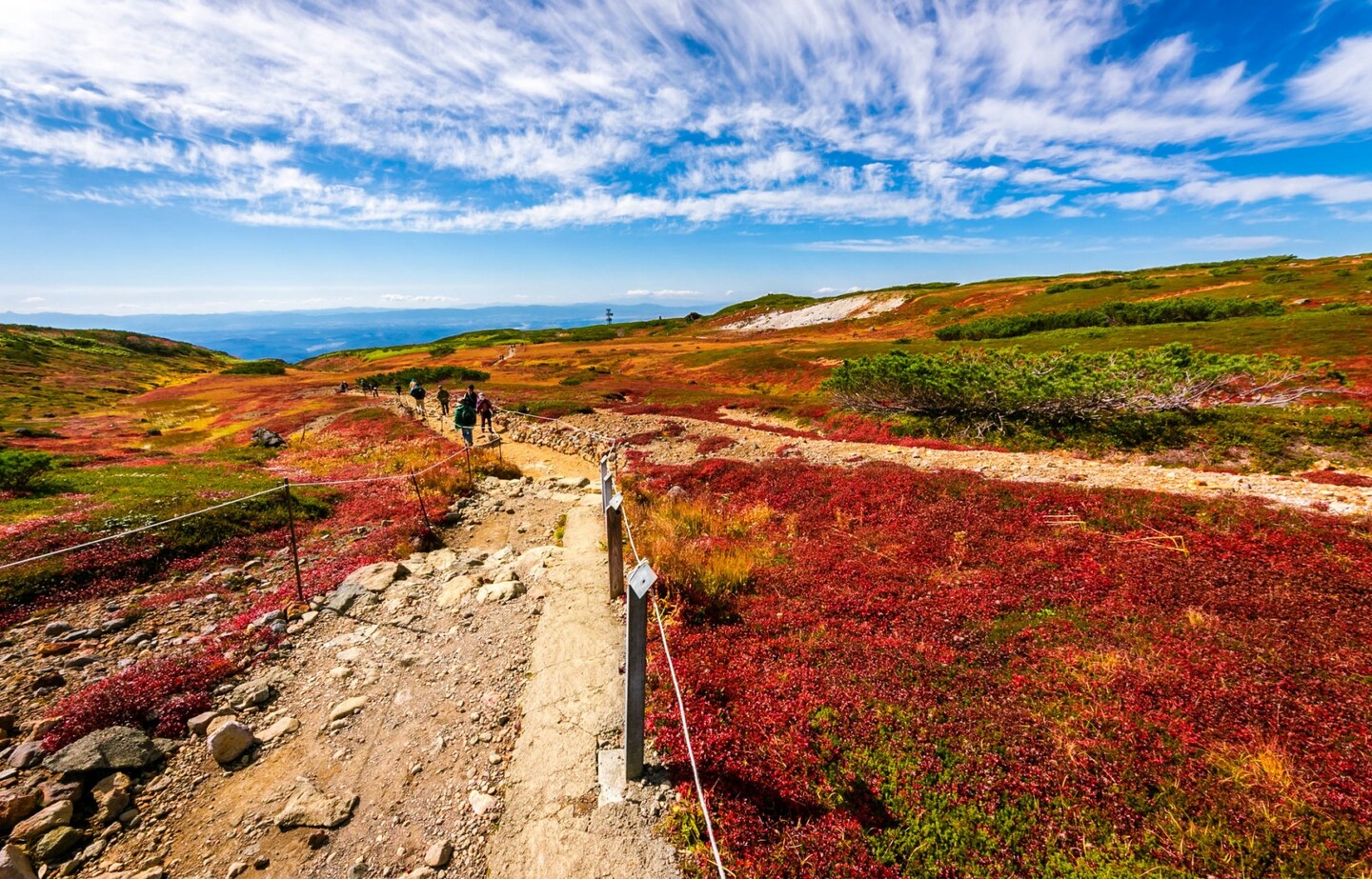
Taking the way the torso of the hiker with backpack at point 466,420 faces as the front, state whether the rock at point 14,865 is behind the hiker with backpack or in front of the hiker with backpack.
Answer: behind

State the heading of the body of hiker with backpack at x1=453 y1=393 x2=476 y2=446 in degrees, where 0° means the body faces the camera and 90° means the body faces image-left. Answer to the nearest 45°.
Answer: approximately 180°

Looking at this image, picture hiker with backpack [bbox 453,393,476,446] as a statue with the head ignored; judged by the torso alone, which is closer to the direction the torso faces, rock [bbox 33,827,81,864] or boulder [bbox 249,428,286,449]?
the boulder

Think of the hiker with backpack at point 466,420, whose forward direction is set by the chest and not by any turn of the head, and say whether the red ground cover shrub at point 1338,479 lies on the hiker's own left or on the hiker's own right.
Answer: on the hiker's own right

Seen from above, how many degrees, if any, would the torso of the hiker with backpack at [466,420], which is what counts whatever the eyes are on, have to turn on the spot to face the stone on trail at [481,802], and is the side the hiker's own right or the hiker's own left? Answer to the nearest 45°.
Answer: approximately 180°

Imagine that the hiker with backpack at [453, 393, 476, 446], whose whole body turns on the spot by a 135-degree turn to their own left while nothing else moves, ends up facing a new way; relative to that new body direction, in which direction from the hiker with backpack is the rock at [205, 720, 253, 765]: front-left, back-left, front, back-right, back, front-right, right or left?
front-left

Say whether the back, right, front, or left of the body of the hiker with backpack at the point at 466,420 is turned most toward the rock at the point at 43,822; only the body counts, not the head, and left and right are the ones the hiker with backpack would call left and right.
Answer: back

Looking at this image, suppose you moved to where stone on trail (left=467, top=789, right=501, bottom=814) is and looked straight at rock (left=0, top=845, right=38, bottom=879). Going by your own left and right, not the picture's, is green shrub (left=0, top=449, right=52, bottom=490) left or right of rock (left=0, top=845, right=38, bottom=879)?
right

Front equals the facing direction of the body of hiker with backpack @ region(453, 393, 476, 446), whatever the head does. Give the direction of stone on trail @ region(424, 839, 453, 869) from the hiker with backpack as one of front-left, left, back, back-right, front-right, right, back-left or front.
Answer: back

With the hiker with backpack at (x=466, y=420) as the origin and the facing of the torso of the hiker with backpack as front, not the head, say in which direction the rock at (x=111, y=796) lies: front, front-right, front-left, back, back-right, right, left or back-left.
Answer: back

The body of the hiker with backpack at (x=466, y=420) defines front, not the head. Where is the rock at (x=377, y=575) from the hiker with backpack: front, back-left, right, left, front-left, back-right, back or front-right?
back

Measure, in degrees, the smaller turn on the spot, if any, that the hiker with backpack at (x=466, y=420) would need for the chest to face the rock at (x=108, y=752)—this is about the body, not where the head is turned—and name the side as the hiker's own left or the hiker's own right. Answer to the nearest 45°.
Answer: approximately 180°

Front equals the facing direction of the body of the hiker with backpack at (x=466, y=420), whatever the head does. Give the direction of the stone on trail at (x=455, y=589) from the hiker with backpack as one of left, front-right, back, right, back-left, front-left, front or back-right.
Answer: back

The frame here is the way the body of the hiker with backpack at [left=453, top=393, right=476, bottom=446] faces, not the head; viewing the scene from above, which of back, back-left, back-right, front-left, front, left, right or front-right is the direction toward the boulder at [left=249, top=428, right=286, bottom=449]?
front-left

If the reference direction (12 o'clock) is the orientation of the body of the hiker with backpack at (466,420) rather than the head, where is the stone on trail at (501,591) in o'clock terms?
The stone on trail is roughly at 6 o'clock from the hiker with backpack.
